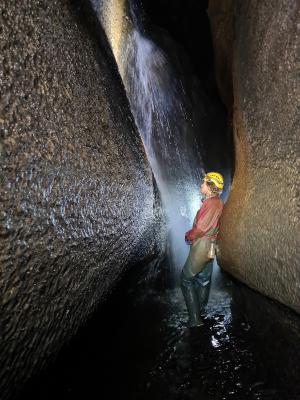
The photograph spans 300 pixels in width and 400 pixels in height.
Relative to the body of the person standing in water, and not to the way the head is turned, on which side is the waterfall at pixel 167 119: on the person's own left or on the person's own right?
on the person's own right

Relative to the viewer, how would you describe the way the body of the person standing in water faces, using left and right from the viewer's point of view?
facing to the left of the viewer

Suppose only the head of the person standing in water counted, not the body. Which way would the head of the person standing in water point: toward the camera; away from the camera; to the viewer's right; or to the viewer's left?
to the viewer's left
